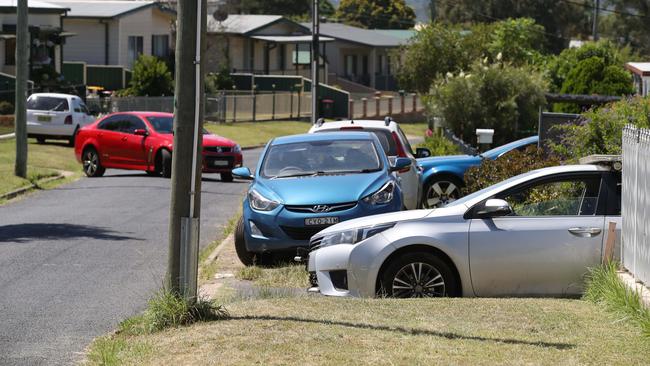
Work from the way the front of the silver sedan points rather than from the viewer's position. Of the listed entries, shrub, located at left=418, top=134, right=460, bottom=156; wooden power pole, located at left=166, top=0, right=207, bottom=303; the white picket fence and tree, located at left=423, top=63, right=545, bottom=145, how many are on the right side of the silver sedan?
2

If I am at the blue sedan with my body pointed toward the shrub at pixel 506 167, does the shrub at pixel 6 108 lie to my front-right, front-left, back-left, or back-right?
front-left

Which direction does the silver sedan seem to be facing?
to the viewer's left

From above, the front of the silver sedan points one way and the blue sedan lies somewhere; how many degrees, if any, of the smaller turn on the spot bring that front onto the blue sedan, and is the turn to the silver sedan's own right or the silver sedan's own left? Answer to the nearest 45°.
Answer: approximately 45° to the silver sedan's own right

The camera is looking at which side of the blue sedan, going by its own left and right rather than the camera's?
front

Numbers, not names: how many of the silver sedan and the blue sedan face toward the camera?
1

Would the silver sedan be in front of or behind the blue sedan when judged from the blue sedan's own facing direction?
in front

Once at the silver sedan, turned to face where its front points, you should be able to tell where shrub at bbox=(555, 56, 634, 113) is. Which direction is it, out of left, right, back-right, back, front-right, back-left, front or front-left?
right

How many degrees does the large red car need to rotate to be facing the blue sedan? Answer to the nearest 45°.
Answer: approximately 45° to its right

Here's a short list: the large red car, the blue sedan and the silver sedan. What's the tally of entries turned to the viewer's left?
1

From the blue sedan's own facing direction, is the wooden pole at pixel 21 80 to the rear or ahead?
to the rear

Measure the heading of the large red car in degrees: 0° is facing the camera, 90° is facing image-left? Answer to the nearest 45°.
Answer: approximately 315°

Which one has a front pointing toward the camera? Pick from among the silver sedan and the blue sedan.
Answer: the blue sedan

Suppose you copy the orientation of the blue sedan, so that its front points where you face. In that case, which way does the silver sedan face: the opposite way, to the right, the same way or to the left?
to the right

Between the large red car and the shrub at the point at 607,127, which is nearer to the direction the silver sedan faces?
the large red car

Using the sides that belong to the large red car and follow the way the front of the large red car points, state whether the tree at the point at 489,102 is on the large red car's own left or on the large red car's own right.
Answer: on the large red car's own left
